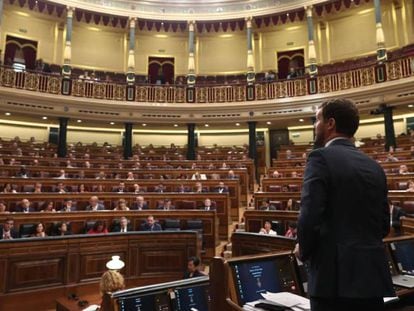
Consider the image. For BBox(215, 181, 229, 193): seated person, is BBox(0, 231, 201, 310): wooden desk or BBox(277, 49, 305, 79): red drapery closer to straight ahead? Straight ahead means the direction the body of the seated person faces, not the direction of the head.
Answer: the wooden desk

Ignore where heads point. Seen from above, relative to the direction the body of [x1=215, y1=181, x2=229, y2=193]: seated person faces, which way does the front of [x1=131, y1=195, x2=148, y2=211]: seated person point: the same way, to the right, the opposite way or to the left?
the same way

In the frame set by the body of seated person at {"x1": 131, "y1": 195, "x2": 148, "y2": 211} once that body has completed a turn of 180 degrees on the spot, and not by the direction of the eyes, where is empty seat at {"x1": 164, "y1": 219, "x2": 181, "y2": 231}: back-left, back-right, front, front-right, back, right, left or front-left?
back-right

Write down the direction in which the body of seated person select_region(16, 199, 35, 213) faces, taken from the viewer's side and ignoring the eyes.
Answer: toward the camera

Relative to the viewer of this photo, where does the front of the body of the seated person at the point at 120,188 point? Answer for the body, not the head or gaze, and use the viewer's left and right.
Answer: facing the viewer

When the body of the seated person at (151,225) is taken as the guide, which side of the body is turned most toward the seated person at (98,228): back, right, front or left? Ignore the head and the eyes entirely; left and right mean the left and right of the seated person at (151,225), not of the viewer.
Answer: right

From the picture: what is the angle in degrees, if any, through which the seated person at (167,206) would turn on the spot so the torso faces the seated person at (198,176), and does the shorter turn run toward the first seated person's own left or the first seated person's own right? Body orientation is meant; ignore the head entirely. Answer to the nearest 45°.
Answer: approximately 135° to the first seated person's own left

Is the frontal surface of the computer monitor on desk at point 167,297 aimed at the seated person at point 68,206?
no

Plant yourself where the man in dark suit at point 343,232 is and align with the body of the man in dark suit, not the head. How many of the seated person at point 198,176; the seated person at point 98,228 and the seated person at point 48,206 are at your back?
0

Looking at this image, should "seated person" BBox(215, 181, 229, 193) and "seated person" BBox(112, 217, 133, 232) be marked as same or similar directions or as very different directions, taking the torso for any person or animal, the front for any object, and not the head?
same or similar directions

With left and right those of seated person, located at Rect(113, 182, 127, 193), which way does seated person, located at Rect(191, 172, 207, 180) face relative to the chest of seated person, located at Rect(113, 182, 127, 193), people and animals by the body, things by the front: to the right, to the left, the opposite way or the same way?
the same way

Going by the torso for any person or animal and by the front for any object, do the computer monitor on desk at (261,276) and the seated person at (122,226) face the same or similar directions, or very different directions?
same or similar directions

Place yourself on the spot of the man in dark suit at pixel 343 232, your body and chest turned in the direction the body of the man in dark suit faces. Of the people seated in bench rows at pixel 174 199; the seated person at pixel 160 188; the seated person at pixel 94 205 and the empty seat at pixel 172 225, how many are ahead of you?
4

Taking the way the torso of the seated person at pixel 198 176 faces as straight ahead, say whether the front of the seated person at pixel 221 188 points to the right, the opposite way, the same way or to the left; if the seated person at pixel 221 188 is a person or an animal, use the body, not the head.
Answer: the same way

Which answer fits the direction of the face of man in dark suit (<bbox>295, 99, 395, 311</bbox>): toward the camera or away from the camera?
away from the camera

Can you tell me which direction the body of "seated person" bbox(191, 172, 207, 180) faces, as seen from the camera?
toward the camera

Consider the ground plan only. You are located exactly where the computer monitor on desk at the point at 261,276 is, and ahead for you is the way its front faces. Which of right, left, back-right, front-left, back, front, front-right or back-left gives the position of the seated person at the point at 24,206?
back-right

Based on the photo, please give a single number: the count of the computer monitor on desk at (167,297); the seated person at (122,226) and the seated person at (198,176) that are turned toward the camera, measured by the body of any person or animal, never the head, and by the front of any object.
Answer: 3

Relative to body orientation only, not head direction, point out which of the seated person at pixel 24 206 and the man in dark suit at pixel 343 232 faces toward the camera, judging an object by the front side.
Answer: the seated person

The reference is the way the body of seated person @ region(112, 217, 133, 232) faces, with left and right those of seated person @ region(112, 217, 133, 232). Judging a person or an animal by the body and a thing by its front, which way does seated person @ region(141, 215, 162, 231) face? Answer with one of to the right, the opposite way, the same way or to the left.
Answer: the same way
